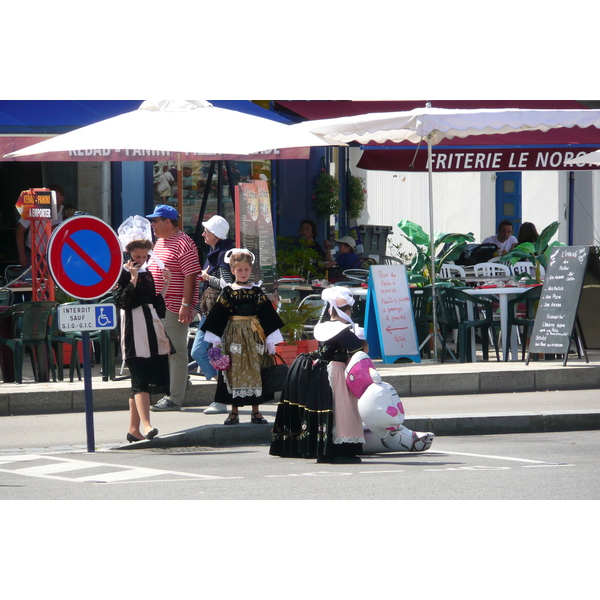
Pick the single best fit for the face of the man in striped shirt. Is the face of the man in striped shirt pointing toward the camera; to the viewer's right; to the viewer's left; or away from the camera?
to the viewer's left

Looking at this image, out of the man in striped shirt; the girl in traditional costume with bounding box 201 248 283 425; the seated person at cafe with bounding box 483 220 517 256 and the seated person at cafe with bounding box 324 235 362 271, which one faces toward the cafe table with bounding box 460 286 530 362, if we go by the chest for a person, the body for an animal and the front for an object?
the seated person at cafe with bounding box 483 220 517 256

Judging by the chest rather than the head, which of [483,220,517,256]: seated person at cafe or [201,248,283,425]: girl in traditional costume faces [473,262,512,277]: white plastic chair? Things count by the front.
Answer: the seated person at cafe

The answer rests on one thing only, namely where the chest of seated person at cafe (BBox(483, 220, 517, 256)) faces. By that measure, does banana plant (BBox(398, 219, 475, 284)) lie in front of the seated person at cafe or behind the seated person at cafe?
in front

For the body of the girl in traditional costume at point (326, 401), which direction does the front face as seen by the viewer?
to the viewer's right

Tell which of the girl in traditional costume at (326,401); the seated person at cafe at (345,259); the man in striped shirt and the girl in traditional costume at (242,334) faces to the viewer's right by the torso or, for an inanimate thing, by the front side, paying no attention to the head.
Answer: the girl in traditional costume at (326,401)

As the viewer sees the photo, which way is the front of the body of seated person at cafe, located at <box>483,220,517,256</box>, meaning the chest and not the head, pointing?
toward the camera

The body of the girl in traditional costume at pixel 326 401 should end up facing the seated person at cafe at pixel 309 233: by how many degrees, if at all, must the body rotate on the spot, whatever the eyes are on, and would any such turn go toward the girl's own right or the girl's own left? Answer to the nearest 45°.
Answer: approximately 90° to the girl's own left

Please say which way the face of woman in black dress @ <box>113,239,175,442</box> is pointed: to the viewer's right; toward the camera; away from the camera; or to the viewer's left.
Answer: toward the camera

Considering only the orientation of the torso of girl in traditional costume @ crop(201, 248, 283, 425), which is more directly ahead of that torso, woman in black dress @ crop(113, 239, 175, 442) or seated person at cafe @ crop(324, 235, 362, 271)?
the woman in black dress

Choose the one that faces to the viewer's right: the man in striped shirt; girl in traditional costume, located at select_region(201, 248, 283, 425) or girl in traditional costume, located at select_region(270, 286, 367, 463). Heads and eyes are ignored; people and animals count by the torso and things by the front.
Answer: girl in traditional costume, located at select_region(270, 286, 367, 463)
